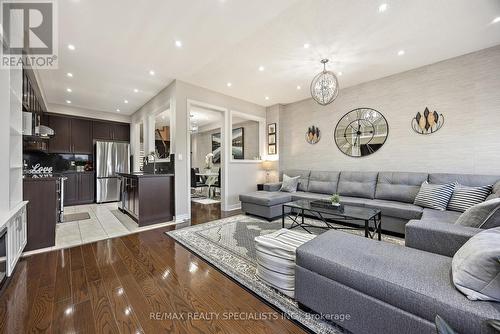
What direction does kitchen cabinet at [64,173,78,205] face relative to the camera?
toward the camera

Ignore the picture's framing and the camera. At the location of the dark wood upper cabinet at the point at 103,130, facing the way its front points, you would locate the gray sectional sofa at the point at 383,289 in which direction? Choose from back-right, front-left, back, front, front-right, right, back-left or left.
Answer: front

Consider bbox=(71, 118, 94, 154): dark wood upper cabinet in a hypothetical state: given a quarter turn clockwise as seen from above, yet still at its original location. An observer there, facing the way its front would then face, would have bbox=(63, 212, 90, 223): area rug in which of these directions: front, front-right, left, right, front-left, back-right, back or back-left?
left

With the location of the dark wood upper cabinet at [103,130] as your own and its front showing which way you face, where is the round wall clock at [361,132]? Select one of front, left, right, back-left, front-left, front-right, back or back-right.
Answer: front-left

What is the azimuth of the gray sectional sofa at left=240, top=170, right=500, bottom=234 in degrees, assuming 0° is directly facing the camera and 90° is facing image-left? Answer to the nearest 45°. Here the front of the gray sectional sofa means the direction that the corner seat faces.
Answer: approximately 45°

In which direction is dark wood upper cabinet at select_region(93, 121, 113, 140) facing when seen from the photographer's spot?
facing the viewer

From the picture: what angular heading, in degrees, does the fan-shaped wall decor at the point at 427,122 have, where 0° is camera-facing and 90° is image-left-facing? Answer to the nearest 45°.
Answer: approximately 0°

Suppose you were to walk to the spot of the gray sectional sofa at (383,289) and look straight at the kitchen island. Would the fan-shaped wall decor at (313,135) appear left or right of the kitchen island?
right

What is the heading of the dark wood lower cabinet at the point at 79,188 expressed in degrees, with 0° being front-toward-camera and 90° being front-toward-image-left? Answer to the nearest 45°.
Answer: approximately 0°

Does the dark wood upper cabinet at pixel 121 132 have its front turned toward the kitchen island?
yes

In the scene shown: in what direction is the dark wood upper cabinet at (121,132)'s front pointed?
toward the camera

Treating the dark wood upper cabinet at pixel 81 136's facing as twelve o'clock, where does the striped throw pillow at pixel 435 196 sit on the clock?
The striped throw pillow is roughly at 11 o'clock from the dark wood upper cabinet.
